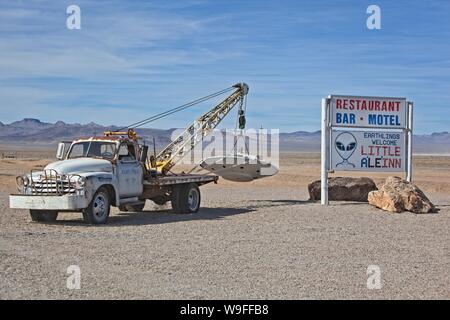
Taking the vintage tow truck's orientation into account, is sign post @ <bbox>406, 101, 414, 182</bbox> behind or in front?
behind

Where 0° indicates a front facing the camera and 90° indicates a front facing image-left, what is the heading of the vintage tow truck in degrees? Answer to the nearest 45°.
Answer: approximately 45°

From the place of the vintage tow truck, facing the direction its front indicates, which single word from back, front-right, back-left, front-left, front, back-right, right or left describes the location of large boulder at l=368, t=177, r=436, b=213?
back-left
